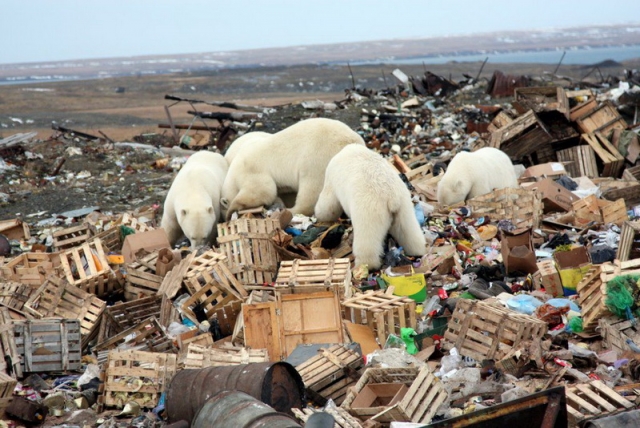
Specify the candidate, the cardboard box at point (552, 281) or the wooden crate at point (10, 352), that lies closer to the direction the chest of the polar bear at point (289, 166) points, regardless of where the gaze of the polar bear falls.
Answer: the wooden crate

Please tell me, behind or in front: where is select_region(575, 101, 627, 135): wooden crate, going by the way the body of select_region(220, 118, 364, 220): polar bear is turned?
behind

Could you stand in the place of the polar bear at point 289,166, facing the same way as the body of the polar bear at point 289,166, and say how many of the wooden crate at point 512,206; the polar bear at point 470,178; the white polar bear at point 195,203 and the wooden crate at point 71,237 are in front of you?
2

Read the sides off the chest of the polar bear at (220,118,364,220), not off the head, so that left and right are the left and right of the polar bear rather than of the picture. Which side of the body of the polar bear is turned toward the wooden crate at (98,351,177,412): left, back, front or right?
left

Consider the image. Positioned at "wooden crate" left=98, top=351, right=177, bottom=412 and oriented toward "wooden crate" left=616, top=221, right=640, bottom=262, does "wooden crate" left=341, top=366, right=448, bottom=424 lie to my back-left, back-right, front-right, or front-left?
front-right

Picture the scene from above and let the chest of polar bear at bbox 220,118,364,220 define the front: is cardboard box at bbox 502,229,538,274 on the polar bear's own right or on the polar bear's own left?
on the polar bear's own left

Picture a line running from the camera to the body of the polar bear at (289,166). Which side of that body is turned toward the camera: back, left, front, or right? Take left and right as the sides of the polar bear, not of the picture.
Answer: left
